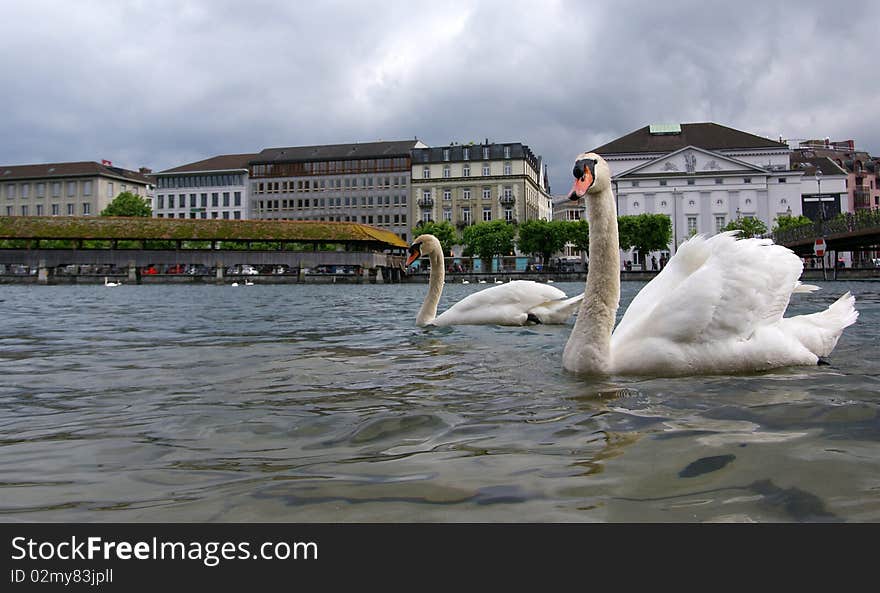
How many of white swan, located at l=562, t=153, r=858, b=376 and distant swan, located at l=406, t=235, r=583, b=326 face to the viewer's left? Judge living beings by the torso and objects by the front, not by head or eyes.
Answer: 2

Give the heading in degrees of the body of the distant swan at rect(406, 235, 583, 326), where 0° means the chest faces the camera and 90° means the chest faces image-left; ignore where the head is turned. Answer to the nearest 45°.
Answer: approximately 90°

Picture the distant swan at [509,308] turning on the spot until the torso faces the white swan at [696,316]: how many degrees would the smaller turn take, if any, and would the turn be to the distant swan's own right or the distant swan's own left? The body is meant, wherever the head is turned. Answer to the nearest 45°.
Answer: approximately 90° to the distant swan's own left

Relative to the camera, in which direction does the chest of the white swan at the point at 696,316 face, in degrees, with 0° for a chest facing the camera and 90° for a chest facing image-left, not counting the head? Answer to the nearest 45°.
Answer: approximately 90°
